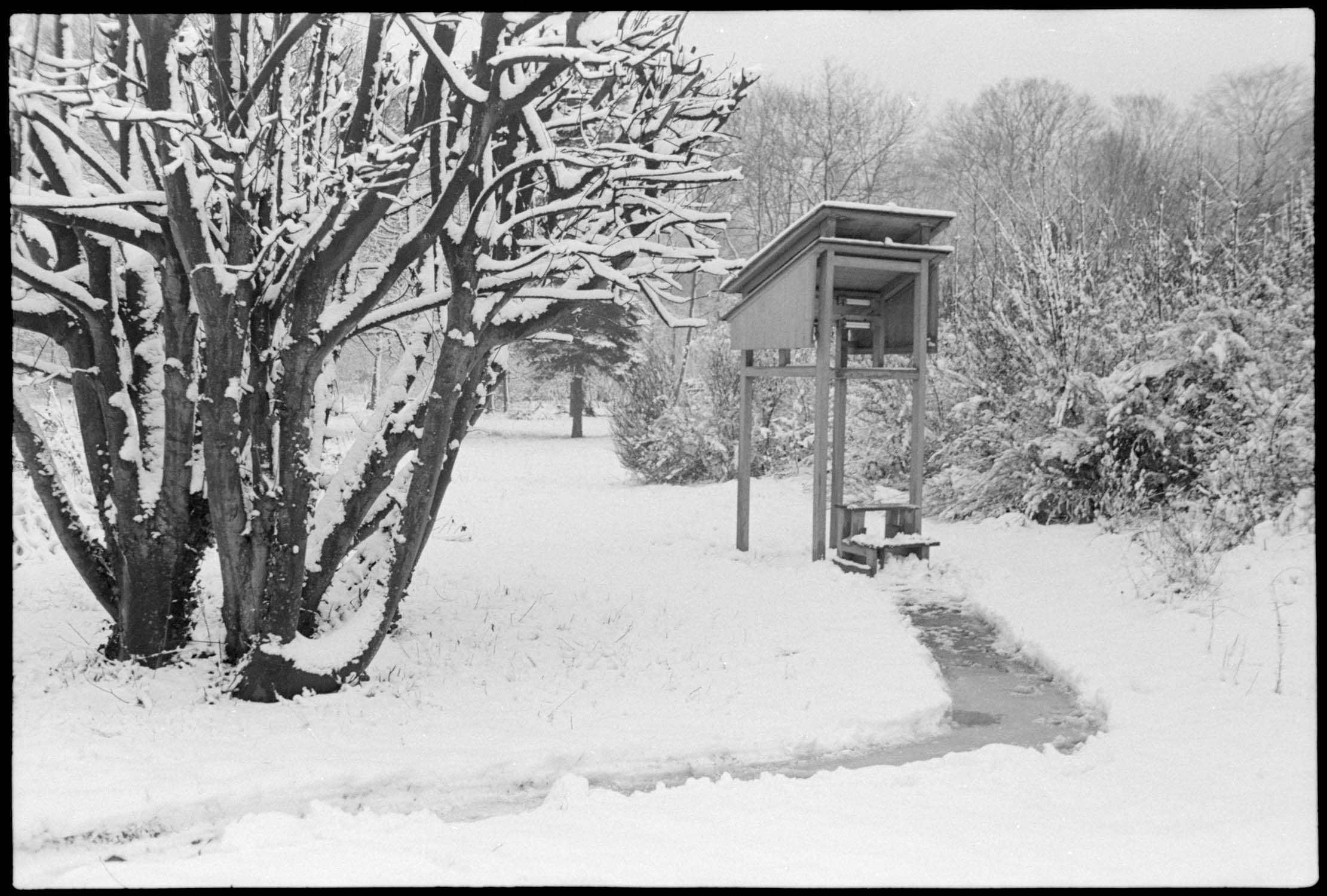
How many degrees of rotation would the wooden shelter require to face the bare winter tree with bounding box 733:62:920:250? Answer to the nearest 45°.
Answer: approximately 135° to its left

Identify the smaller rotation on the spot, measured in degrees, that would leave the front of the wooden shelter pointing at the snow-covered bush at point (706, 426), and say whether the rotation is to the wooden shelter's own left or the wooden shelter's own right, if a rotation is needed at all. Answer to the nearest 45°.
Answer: approximately 135° to the wooden shelter's own left

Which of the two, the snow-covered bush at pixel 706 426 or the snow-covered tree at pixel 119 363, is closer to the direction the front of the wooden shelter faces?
the snow-covered tree

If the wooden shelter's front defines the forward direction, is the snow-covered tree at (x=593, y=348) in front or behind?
behind

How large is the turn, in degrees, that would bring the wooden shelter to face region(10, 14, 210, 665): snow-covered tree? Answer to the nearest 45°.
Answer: approximately 90° to its right

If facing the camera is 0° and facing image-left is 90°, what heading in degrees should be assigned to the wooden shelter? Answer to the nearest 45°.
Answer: approximately 315°

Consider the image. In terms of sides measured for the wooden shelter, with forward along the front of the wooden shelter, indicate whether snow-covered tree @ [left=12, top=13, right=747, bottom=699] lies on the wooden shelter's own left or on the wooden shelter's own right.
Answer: on the wooden shelter's own right
